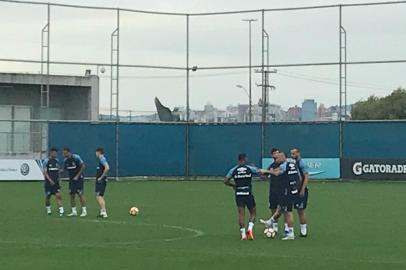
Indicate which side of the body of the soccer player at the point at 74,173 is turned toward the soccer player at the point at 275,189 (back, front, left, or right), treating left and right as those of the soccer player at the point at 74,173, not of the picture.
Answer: left

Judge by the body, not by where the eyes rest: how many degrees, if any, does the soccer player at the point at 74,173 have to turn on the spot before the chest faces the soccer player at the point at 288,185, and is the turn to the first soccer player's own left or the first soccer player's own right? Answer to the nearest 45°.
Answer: approximately 90° to the first soccer player's own left

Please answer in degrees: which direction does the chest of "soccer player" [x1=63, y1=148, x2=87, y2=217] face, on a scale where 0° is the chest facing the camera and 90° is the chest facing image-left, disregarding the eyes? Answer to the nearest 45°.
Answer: approximately 45°

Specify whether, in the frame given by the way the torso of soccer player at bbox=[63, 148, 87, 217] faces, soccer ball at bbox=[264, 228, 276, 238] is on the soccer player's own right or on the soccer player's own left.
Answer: on the soccer player's own left
